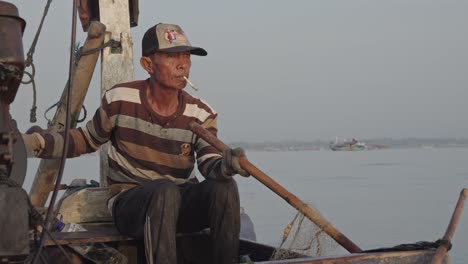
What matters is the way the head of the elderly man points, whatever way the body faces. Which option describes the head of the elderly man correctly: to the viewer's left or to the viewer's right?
to the viewer's right

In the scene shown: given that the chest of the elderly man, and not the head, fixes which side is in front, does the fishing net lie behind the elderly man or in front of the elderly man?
in front

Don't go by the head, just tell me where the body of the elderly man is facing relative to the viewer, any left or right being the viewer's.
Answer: facing the viewer and to the right of the viewer

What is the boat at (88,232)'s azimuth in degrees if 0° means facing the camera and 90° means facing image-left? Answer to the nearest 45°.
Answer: approximately 270°
